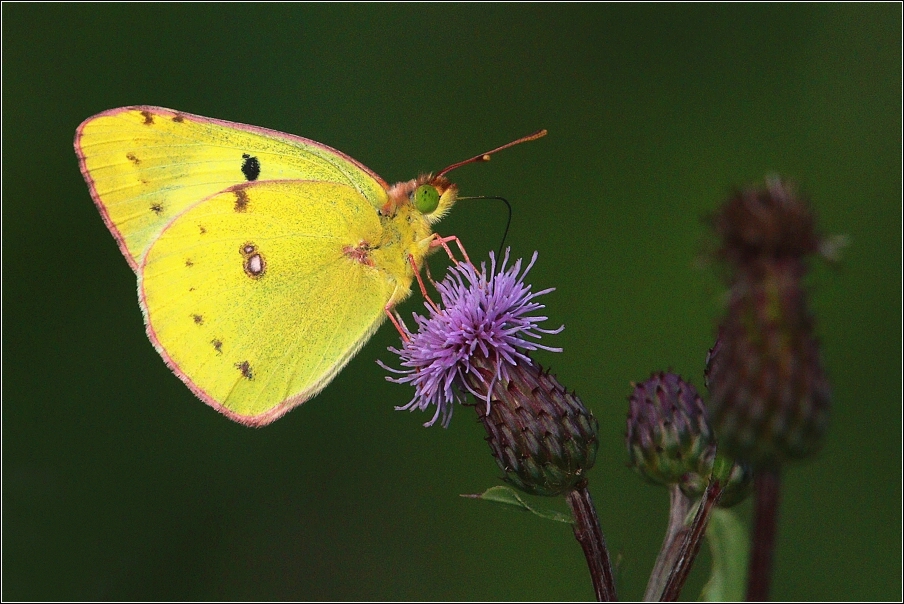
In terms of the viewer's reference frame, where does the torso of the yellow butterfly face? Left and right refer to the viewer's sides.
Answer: facing to the right of the viewer

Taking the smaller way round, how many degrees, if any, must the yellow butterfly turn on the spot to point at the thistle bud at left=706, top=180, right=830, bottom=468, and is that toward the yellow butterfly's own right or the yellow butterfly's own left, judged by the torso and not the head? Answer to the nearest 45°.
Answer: approximately 45° to the yellow butterfly's own right

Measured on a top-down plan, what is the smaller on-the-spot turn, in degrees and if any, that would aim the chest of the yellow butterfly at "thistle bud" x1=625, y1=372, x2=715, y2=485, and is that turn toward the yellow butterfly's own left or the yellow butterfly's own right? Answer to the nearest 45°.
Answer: approximately 45° to the yellow butterfly's own right

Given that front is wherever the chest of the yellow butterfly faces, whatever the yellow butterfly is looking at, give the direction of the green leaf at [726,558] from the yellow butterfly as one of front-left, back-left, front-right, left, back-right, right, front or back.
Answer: front-right
